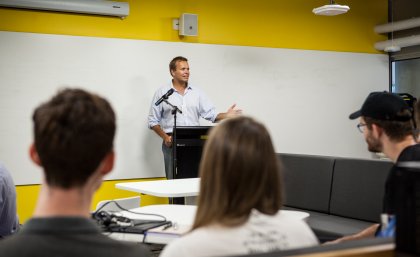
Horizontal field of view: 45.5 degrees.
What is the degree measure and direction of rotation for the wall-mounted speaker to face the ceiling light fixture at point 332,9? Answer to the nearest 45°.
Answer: approximately 45° to its left

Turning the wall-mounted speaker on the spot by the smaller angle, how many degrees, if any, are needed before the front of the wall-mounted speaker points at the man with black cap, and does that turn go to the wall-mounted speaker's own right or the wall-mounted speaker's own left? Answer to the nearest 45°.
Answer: approximately 45° to the wall-mounted speaker's own right

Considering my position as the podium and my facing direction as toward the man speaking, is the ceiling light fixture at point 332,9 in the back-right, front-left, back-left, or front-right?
front-right

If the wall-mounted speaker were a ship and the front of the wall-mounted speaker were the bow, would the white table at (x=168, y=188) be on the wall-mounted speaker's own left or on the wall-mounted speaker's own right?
on the wall-mounted speaker's own right

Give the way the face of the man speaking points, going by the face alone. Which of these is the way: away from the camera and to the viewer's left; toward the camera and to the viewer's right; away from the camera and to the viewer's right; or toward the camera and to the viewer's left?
toward the camera and to the viewer's right

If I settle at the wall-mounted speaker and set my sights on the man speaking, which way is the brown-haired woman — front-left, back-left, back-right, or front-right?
front-left

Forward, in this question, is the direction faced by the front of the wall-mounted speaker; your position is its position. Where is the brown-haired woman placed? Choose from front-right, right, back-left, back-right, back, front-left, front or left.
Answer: front-right

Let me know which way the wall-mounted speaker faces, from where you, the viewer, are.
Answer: facing the viewer and to the right of the viewer

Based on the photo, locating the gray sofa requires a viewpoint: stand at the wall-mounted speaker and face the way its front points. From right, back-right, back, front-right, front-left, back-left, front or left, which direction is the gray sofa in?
front

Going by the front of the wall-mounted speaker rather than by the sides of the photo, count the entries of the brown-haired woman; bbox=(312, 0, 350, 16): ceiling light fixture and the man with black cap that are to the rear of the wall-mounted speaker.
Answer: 0
